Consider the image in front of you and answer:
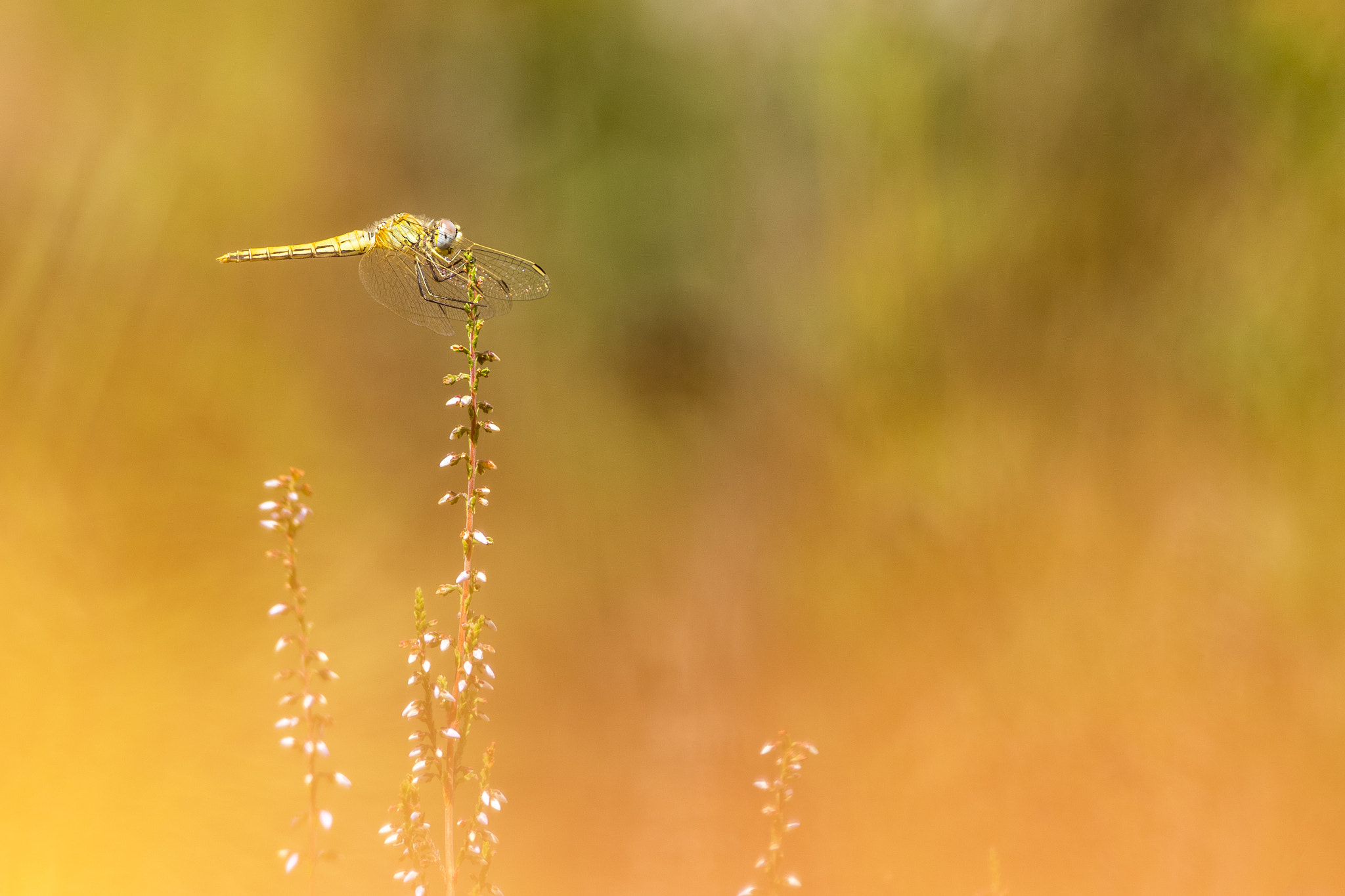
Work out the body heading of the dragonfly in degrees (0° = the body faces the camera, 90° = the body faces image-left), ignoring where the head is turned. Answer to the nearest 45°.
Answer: approximately 270°
